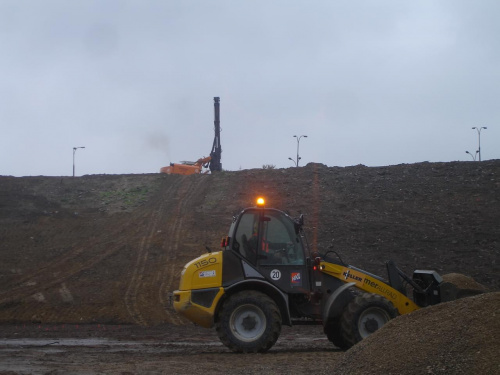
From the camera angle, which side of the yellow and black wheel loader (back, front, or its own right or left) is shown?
right

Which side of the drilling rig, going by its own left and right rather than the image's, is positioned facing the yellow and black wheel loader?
right

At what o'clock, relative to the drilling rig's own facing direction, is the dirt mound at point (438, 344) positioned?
The dirt mound is roughly at 3 o'clock from the drilling rig.

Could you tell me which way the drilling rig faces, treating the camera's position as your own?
facing to the right of the viewer

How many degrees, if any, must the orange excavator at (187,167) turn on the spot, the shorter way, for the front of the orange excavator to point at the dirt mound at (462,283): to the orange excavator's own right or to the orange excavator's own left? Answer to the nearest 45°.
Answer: approximately 90° to the orange excavator's own right

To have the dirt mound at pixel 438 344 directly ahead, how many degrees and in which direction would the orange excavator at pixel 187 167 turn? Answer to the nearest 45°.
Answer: approximately 90° to its right

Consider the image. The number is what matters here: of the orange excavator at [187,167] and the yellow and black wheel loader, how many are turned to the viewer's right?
2

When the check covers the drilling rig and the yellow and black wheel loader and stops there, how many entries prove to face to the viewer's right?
2

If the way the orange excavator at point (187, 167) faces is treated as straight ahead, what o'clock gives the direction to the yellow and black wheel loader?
The yellow and black wheel loader is roughly at 3 o'clock from the orange excavator.
